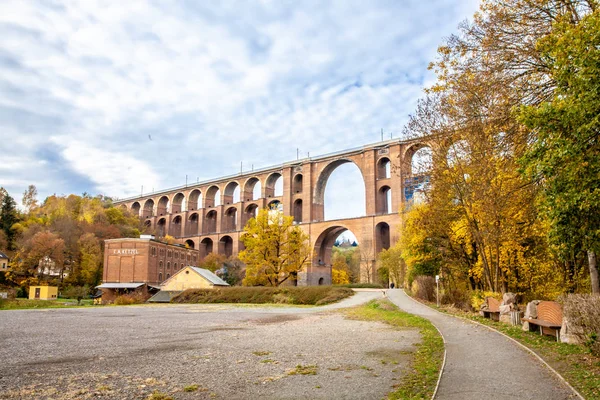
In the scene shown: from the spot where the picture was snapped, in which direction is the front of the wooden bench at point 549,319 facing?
facing the viewer and to the left of the viewer

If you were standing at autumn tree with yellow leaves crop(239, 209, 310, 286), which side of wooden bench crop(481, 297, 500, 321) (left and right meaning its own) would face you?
right

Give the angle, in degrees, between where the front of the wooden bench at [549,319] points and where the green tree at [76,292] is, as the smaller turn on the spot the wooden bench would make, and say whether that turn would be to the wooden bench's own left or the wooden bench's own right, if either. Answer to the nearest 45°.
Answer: approximately 90° to the wooden bench's own right

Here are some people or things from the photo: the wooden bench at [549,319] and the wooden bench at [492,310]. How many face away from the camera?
0

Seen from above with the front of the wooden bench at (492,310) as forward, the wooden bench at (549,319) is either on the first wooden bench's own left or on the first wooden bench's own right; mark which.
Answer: on the first wooden bench's own left

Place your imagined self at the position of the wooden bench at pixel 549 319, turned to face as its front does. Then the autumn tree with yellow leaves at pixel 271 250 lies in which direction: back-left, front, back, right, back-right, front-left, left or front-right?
right
